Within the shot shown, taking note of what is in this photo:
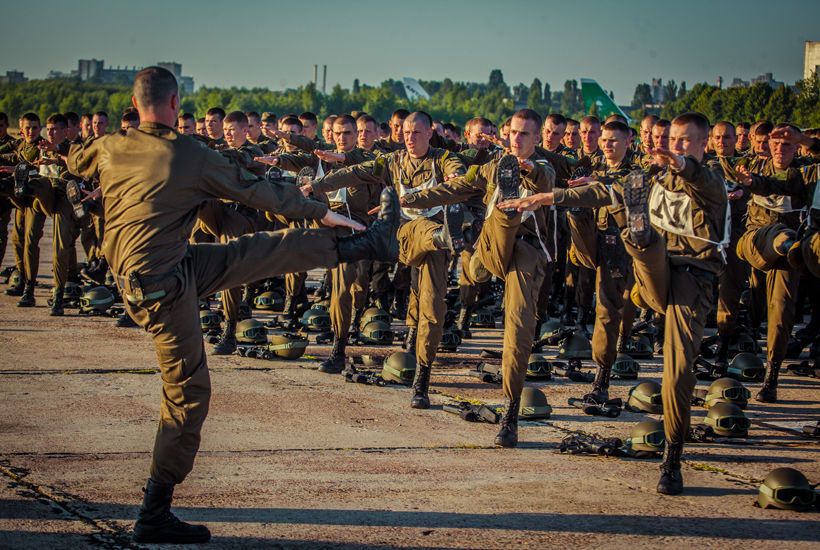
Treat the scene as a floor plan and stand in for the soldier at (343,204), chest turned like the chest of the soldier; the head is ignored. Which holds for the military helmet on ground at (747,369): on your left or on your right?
on your left

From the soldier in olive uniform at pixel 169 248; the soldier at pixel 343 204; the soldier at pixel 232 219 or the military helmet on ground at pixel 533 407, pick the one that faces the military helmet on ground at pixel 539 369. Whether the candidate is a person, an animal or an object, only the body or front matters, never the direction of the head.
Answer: the soldier in olive uniform

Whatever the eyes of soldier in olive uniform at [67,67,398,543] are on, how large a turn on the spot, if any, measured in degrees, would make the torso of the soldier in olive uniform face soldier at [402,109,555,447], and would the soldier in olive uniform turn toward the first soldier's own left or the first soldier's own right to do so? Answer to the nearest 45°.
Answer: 0° — they already face them

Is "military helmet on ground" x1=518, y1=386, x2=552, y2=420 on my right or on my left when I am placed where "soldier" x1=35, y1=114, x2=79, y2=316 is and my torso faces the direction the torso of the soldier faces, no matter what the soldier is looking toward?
on my left

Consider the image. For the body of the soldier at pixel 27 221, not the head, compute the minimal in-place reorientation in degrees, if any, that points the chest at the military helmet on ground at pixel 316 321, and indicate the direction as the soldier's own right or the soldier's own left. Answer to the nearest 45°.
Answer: approximately 90° to the soldier's own left
